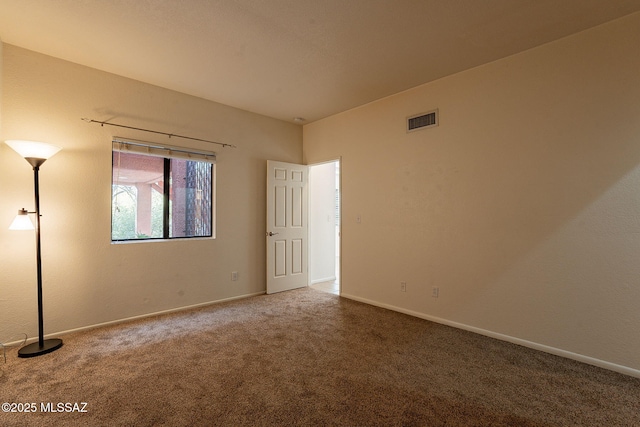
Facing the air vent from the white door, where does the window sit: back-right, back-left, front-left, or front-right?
back-right

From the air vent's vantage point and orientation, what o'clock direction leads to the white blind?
The white blind is roughly at 1 o'clock from the air vent.

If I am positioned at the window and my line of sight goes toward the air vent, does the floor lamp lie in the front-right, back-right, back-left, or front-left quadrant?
back-right

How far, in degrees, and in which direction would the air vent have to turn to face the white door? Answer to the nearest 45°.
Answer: approximately 45° to its right

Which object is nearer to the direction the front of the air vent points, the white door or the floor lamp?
the floor lamp

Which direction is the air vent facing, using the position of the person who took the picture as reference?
facing the viewer and to the left of the viewer

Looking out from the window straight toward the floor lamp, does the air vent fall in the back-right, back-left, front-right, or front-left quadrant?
back-left

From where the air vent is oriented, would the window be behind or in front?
in front

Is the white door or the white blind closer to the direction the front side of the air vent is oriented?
the white blind

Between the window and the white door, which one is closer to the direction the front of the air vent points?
the window

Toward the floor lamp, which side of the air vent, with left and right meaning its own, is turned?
front
